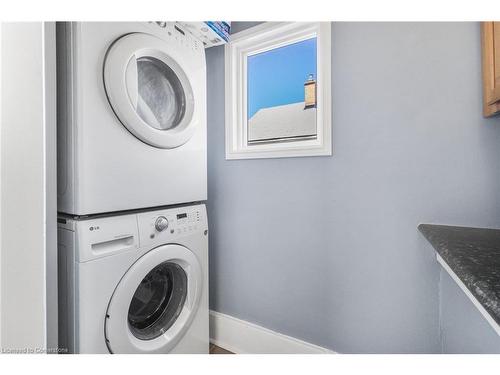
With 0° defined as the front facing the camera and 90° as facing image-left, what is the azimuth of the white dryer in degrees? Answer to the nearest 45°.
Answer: approximately 315°

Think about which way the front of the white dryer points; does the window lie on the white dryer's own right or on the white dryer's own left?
on the white dryer's own left

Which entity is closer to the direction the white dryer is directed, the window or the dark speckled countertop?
the dark speckled countertop

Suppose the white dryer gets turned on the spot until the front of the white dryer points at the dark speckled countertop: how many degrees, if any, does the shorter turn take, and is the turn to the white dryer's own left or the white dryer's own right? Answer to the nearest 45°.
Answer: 0° — it already faces it

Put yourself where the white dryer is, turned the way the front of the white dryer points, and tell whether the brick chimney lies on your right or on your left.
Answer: on your left
